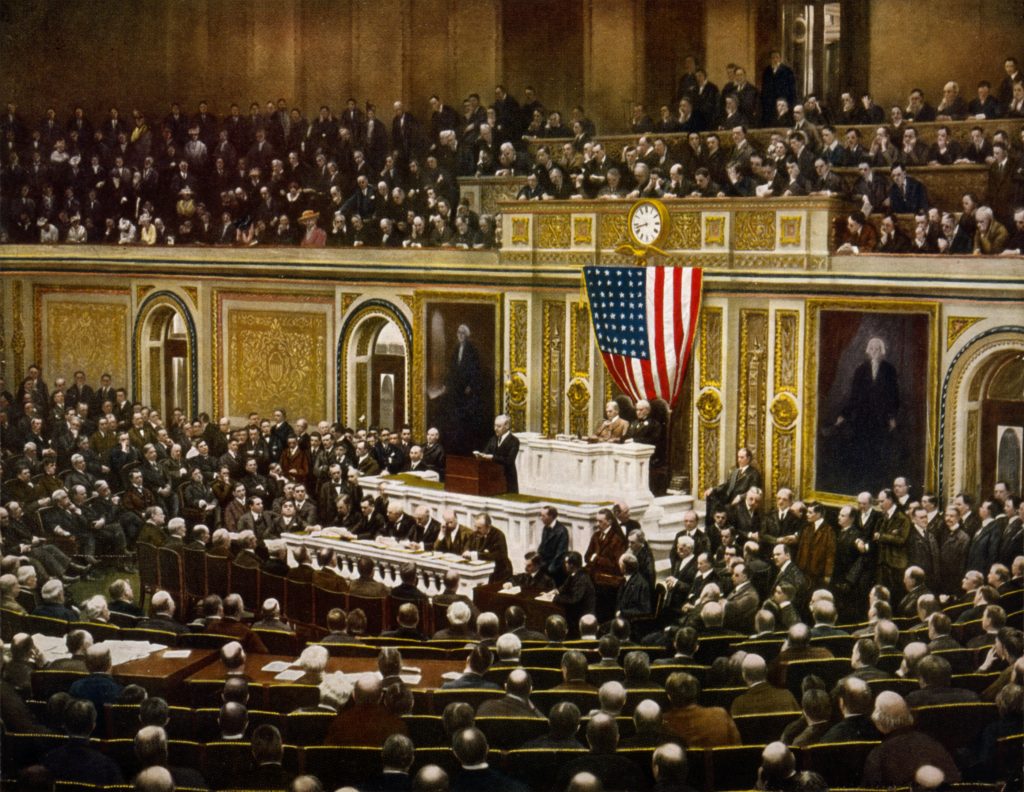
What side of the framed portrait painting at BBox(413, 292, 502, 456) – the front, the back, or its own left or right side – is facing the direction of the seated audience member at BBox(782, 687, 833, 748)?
front

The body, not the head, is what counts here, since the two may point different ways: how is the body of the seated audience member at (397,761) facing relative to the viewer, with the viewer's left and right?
facing away from the viewer

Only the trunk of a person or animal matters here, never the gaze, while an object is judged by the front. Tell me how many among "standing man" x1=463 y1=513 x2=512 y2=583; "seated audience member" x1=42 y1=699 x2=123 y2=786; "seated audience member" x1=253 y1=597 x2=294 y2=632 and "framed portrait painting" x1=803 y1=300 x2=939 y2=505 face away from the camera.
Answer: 2

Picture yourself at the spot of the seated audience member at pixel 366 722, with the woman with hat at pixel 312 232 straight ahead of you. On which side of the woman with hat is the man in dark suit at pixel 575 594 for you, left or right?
right

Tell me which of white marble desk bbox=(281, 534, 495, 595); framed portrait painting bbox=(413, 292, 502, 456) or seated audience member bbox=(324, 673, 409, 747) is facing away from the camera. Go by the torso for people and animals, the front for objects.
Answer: the seated audience member

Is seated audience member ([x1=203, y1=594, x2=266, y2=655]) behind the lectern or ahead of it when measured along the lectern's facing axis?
ahead

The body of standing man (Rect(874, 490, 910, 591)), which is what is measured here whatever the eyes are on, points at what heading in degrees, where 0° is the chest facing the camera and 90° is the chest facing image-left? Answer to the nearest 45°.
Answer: approximately 45°

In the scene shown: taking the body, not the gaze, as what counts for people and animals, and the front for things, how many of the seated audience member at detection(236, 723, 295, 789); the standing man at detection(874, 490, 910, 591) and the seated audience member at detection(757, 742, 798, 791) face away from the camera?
2

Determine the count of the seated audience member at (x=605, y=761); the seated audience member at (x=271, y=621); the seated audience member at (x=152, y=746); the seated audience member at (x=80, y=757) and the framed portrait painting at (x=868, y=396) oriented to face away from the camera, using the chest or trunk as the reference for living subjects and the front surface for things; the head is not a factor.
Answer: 4

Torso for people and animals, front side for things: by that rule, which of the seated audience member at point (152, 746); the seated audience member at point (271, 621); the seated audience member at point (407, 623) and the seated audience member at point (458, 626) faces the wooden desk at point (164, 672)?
the seated audience member at point (152, 746)

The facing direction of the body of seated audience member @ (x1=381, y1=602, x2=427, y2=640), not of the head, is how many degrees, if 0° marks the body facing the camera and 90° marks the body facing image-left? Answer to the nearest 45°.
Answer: approximately 180°

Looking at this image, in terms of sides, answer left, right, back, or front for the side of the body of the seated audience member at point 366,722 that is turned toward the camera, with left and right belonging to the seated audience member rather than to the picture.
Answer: back

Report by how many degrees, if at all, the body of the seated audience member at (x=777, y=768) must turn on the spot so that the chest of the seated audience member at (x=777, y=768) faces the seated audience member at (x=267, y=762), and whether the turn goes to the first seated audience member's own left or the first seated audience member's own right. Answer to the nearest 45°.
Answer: approximately 90° to the first seated audience member's own left

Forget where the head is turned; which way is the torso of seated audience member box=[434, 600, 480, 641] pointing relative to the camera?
away from the camera

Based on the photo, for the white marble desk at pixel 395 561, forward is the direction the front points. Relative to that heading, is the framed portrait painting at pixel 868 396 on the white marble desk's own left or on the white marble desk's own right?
on the white marble desk's own left

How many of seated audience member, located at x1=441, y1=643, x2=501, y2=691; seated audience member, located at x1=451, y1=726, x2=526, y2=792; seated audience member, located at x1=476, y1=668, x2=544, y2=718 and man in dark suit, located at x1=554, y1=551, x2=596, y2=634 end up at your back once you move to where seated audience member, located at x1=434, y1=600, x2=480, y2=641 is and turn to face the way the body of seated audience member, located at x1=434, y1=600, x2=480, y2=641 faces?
3
